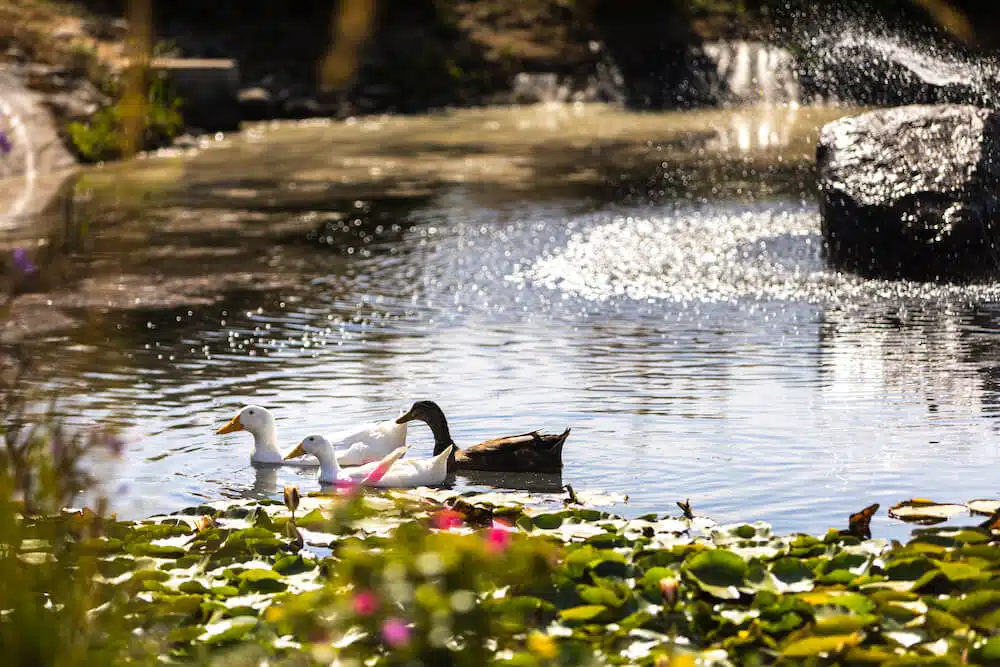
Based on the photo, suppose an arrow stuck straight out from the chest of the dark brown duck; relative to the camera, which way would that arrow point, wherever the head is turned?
to the viewer's left

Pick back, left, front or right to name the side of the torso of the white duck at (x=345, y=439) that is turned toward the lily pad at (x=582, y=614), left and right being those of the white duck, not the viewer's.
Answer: left

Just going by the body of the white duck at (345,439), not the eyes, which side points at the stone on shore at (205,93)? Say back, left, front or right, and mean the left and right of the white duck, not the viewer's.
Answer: right

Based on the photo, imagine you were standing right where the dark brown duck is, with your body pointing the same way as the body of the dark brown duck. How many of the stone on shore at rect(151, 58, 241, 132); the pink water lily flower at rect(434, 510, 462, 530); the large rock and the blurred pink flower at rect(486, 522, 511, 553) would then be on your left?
2

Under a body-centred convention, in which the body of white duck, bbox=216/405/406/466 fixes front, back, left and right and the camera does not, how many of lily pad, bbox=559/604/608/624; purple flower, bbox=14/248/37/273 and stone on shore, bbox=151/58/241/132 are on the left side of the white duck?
2

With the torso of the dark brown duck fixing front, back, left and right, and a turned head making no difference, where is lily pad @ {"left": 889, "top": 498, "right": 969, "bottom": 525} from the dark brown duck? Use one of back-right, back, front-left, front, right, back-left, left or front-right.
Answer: back-left

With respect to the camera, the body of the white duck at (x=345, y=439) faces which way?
to the viewer's left

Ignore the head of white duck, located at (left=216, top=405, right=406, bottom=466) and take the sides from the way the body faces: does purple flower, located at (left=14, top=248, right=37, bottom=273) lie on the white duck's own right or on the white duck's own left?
on the white duck's own left

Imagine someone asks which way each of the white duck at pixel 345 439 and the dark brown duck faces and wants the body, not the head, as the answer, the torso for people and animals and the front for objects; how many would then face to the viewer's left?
2

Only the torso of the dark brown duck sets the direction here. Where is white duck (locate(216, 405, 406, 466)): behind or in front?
in front

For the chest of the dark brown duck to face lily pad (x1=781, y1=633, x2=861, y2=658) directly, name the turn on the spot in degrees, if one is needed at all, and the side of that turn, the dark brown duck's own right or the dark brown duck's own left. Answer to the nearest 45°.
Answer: approximately 90° to the dark brown duck's own left

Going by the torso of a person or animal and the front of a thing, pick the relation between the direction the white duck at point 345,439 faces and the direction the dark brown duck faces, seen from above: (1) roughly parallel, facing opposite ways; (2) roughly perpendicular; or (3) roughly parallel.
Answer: roughly parallel
